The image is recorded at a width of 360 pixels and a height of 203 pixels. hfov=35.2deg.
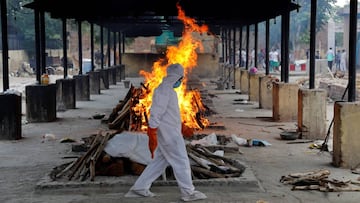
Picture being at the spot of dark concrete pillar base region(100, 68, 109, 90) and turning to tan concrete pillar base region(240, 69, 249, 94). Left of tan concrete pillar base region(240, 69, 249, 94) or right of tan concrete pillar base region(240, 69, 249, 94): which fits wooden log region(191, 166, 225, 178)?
right

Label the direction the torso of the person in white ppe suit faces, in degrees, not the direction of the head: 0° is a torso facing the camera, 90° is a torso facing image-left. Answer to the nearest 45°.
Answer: approximately 270°

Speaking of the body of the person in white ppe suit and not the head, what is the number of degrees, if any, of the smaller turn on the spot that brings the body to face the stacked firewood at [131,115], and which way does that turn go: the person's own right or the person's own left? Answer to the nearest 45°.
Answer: approximately 90° to the person's own left

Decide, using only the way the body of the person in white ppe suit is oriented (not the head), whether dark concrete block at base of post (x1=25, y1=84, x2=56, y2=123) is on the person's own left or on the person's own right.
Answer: on the person's own left

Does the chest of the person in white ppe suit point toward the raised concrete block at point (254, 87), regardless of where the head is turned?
no

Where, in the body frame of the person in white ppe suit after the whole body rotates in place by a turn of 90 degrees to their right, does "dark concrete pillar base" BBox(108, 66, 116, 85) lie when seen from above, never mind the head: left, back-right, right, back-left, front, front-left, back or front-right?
back

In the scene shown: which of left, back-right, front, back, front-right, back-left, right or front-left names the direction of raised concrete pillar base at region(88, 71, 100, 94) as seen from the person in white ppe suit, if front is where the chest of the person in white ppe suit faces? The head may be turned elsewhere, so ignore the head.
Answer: left

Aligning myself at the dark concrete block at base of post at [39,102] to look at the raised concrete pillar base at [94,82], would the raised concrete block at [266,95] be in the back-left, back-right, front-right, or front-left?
front-right

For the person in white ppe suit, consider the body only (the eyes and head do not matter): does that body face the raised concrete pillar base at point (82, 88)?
no

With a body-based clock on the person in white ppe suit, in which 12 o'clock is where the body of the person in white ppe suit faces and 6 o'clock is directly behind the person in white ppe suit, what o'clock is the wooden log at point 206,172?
The wooden log is roughly at 10 o'clock from the person in white ppe suit.

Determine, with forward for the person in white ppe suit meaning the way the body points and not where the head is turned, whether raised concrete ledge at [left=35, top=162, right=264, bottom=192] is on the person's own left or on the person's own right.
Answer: on the person's own left

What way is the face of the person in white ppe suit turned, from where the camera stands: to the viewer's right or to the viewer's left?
to the viewer's right

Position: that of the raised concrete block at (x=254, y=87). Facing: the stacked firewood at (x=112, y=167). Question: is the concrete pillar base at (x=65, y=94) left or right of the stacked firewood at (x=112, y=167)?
right

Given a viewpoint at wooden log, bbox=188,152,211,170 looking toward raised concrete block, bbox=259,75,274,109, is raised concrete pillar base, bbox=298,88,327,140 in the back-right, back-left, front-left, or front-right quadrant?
front-right

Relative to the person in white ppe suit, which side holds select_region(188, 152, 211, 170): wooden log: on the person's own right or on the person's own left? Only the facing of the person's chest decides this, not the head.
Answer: on the person's own left

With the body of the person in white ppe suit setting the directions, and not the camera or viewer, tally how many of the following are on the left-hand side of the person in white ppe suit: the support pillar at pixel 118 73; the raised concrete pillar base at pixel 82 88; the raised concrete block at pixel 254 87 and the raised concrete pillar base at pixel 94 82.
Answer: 4

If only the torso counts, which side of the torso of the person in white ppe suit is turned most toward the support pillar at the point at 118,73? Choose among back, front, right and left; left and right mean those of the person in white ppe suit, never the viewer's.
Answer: left

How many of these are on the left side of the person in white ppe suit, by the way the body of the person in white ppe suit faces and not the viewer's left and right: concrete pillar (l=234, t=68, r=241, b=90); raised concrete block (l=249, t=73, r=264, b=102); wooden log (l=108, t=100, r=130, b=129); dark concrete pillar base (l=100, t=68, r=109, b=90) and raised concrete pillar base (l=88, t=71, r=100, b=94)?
5

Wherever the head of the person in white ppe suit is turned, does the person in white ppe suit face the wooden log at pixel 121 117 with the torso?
no
